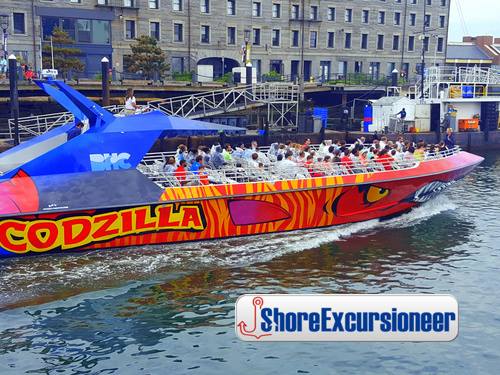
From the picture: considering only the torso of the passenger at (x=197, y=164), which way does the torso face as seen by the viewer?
to the viewer's right

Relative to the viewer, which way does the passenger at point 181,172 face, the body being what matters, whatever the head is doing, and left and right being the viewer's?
facing to the right of the viewer

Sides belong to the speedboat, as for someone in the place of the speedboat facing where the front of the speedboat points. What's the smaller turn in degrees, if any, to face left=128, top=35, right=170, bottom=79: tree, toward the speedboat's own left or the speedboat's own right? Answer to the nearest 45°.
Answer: approximately 90° to the speedboat's own left

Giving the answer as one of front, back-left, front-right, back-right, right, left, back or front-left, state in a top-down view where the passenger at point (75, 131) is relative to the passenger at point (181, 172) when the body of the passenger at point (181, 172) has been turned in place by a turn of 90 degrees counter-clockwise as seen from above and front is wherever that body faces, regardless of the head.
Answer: left

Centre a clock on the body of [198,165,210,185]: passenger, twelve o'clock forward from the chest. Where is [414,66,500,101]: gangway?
The gangway is roughly at 10 o'clock from the passenger.

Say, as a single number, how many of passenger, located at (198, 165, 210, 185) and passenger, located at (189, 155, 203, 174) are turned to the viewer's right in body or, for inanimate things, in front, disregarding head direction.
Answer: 2

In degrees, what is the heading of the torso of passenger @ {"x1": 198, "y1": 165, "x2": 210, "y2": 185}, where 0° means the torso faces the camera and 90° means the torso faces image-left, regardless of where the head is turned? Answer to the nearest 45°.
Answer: approximately 270°

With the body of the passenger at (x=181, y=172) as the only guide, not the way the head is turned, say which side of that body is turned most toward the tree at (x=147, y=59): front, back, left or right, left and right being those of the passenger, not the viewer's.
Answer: left

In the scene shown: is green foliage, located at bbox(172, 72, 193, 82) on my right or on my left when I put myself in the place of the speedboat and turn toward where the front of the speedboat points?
on my left

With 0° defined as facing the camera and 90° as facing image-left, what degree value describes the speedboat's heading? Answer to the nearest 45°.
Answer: approximately 270°

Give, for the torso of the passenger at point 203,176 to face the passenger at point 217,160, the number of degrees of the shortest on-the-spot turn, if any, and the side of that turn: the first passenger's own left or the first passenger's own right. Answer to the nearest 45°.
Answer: approximately 90° to the first passenger's own left

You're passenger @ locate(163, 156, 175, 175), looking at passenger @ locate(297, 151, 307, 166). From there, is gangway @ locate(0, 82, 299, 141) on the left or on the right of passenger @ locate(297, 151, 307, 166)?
left
